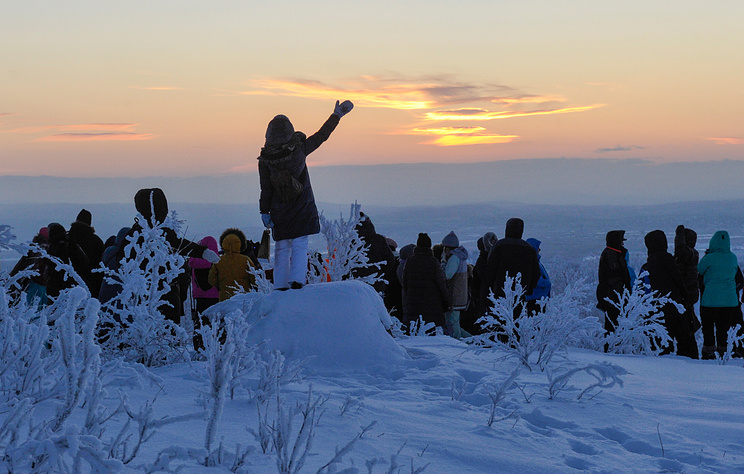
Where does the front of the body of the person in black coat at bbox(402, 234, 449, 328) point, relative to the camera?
away from the camera

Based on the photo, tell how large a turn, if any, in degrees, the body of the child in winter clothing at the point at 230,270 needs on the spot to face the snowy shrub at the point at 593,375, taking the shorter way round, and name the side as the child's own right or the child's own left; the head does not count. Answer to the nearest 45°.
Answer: approximately 135° to the child's own right

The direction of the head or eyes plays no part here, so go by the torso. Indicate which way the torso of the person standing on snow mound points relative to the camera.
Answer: away from the camera

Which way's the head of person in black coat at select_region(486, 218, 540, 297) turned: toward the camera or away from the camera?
away from the camera

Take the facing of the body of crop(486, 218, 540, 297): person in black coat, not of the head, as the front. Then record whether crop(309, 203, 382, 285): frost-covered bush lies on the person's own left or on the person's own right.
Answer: on the person's own left

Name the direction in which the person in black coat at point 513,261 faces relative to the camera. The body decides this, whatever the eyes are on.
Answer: away from the camera

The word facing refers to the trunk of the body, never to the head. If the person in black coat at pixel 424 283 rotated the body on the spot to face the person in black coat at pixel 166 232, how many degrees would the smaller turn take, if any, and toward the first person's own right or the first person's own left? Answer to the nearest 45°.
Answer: approximately 135° to the first person's own left

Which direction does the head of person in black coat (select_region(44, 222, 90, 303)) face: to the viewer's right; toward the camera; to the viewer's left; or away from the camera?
away from the camera

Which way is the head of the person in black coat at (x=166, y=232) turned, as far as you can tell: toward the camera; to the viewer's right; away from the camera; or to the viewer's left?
away from the camera

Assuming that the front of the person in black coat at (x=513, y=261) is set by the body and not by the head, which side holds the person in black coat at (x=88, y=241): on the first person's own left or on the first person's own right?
on the first person's own left

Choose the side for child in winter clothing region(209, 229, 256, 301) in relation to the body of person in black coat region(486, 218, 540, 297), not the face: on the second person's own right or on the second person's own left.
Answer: on the second person's own left

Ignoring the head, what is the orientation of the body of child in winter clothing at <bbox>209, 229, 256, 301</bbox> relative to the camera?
away from the camera

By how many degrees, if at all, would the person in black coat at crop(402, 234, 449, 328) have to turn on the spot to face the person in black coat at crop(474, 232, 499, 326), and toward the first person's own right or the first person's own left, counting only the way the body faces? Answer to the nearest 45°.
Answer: approximately 45° to the first person's own right

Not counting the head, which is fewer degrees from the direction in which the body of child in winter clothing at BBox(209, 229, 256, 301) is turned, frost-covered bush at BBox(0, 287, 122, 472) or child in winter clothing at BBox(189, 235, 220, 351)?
the child in winter clothing

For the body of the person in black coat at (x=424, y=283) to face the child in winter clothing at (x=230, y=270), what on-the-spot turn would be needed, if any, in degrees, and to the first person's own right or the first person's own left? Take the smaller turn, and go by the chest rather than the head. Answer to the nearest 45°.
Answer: approximately 135° to the first person's own left

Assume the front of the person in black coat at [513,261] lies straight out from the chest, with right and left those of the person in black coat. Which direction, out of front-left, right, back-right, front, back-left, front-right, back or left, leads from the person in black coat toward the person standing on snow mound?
back-left
